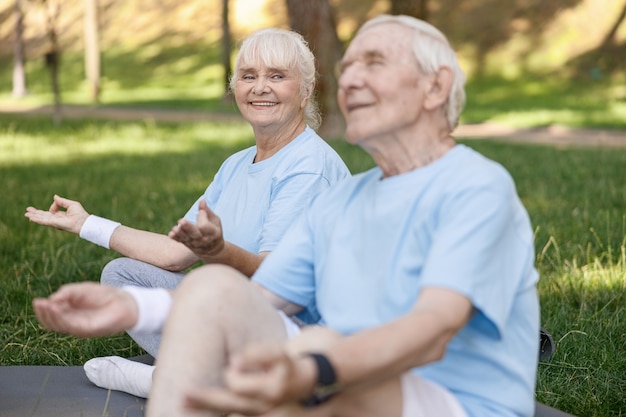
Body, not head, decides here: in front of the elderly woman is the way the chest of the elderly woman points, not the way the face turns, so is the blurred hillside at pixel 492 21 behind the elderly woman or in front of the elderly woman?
behind

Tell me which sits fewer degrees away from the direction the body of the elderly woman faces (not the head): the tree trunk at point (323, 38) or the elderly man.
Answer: the elderly man

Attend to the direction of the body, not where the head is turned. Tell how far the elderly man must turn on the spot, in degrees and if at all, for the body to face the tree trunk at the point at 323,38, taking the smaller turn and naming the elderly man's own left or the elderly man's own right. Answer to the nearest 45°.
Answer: approximately 135° to the elderly man's own right

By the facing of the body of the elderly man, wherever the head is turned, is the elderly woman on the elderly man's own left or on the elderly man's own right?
on the elderly man's own right

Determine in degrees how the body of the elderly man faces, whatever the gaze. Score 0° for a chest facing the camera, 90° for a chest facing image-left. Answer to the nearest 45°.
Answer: approximately 45°
